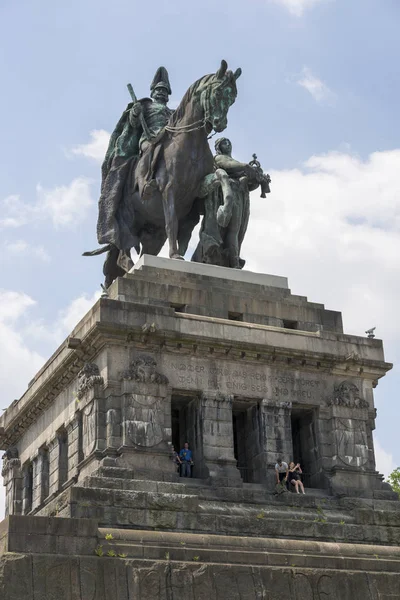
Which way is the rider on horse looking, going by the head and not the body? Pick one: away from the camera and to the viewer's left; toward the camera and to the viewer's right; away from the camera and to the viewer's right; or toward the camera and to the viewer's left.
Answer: toward the camera and to the viewer's right

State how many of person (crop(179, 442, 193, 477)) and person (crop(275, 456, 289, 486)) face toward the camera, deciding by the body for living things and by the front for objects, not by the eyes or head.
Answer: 2

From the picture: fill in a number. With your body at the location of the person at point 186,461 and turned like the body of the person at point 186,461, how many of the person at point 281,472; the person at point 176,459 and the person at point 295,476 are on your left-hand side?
2

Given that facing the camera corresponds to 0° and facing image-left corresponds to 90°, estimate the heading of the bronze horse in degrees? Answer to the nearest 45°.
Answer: approximately 315°
